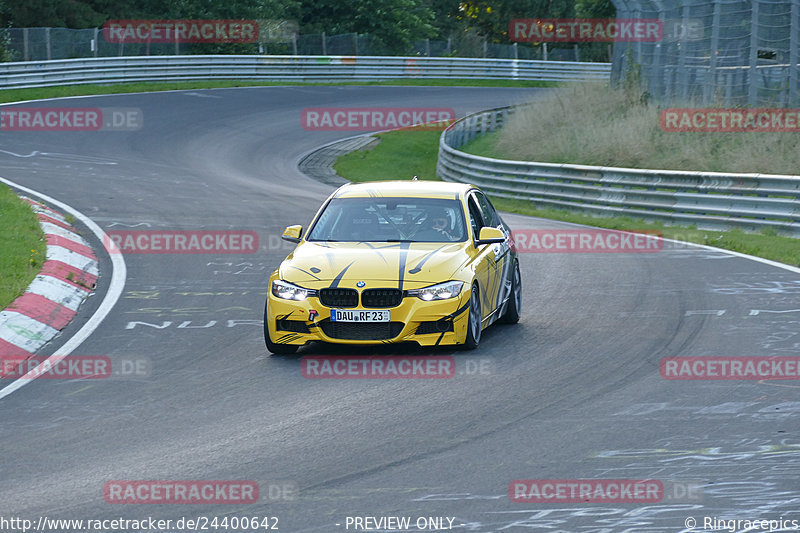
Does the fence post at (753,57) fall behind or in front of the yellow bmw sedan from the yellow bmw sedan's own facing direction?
behind

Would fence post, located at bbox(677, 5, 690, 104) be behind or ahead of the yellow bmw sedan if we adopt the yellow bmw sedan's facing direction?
behind

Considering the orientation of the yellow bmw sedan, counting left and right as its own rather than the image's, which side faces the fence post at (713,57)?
back

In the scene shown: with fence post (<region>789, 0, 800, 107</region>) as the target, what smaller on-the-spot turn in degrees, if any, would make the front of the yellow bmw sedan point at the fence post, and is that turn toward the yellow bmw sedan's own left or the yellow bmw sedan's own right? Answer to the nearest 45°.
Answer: approximately 135° to the yellow bmw sedan's own left

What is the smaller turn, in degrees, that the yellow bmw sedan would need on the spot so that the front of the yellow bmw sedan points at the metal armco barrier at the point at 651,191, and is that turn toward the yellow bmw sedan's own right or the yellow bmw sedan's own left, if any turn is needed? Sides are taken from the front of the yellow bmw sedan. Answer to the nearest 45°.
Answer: approximately 180°

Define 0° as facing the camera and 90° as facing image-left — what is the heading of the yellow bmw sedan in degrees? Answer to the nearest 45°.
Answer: approximately 0°
